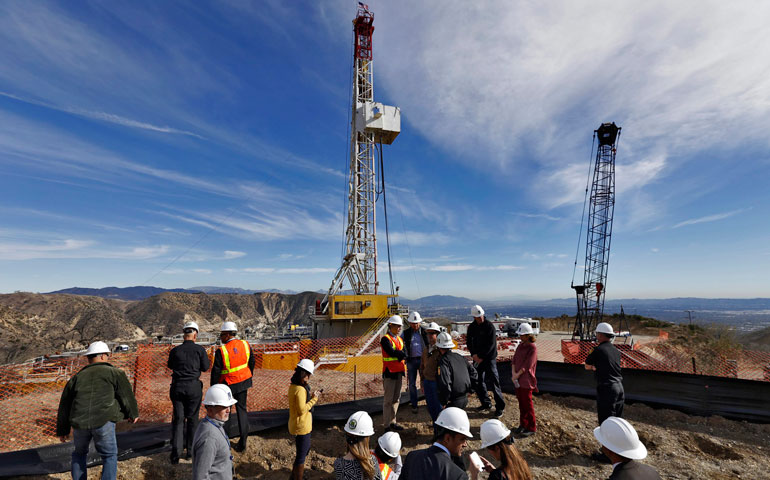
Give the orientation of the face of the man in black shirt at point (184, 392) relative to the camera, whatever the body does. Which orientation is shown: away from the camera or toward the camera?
away from the camera

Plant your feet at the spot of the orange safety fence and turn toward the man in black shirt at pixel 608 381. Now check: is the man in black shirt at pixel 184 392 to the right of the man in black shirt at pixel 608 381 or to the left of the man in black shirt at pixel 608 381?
right

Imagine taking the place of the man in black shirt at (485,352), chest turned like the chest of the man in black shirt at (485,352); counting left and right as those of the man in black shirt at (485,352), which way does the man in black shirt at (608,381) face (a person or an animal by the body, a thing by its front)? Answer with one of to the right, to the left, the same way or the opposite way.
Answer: to the right

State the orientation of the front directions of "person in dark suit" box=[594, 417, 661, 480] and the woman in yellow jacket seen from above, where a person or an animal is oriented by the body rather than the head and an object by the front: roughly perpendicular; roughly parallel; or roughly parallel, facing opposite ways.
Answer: roughly perpendicular

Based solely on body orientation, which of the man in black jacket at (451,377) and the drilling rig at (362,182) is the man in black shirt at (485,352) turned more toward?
the man in black jacket

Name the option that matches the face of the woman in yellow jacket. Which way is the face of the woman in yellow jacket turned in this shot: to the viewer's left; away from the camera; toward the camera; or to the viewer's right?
to the viewer's right

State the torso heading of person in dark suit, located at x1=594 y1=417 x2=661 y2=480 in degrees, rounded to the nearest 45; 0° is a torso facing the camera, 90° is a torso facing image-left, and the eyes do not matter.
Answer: approximately 135°
